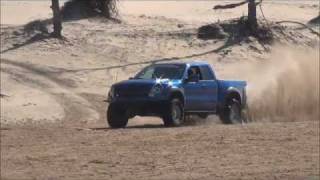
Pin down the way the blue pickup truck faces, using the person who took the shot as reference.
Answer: facing the viewer and to the left of the viewer
